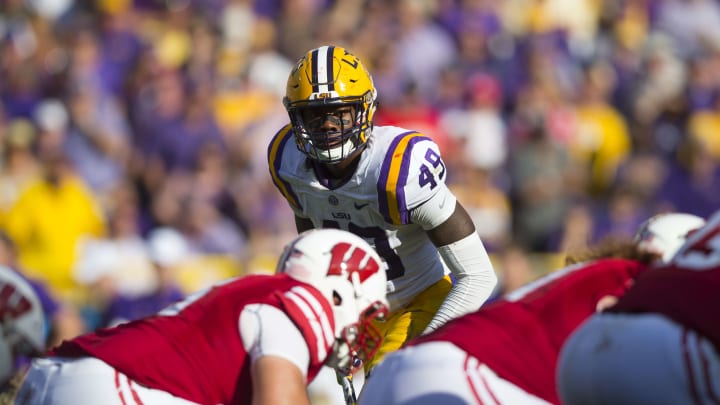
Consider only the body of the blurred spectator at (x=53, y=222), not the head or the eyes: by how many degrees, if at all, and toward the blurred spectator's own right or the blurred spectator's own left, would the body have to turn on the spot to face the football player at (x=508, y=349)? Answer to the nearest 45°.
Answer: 0° — they already face them

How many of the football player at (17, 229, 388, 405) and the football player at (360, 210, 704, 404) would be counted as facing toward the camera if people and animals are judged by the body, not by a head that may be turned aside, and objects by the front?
0

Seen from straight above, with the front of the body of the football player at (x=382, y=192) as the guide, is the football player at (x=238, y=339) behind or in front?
in front

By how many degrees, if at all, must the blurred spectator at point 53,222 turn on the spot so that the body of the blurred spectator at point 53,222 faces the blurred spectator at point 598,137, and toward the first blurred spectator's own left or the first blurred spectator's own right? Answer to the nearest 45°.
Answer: approximately 90° to the first blurred spectator's own left

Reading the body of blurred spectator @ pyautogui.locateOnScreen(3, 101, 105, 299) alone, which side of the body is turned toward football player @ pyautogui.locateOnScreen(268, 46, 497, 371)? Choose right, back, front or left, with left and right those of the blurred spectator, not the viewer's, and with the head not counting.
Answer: front
